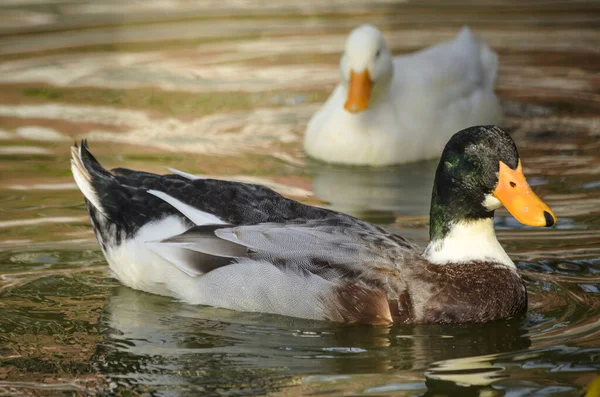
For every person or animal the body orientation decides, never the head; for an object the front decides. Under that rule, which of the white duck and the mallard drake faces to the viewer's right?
the mallard drake

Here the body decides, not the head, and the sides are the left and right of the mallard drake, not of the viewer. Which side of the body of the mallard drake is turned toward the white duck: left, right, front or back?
left

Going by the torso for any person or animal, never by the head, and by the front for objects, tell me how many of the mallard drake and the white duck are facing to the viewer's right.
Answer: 1

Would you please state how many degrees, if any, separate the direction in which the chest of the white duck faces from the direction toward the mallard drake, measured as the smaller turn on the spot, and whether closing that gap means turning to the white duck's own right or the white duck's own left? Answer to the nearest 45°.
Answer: approximately 45° to the white duck's own left

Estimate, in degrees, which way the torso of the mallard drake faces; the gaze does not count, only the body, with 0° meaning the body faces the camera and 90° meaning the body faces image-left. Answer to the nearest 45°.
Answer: approximately 270°

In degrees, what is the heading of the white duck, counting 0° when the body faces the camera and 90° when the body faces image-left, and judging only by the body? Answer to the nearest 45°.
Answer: approximately 45°
